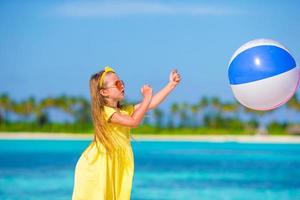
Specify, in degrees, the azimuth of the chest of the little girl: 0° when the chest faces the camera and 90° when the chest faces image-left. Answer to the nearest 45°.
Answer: approximately 270°

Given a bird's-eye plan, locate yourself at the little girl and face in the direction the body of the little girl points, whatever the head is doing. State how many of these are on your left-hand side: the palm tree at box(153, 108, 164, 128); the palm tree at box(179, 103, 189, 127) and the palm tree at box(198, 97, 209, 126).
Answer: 3

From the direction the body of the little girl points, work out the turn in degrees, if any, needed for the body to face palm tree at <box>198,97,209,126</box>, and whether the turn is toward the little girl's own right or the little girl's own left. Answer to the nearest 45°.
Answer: approximately 90° to the little girl's own left

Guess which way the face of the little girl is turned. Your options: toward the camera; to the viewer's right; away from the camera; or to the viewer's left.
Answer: to the viewer's right

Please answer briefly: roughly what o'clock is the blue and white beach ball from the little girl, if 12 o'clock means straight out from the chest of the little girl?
The blue and white beach ball is roughly at 11 o'clock from the little girl.

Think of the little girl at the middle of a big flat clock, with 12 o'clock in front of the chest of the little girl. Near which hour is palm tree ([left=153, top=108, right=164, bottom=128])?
The palm tree is roughly at 9 o'clock from the little girl.

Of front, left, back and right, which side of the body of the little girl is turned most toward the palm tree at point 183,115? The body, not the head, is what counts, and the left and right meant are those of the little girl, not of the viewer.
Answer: left

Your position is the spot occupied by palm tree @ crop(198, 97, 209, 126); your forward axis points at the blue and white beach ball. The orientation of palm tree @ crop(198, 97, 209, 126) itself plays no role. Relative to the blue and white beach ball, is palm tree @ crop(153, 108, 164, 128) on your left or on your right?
right

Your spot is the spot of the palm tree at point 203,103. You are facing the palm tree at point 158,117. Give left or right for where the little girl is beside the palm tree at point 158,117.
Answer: left
